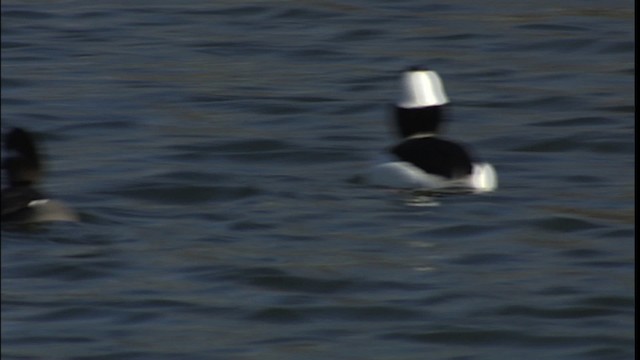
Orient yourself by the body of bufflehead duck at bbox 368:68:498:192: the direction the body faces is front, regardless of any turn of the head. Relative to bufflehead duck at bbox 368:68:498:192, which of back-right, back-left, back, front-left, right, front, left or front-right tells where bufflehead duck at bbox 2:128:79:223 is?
back-left

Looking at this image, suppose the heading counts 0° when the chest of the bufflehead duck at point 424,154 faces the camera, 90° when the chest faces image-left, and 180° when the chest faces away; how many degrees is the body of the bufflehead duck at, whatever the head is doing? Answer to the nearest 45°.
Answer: approximately 180°
